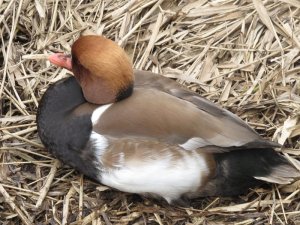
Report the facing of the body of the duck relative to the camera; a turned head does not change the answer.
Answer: to the viewer's left
